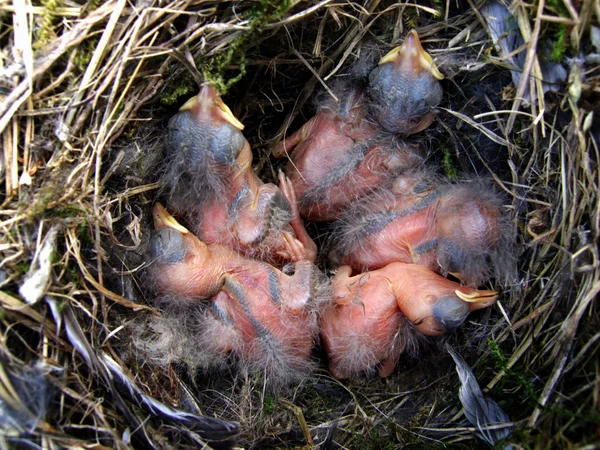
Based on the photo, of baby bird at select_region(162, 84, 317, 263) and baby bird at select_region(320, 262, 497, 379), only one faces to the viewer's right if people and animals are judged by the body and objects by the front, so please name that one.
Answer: baby bird at select_region(320, 262, 497, 379)

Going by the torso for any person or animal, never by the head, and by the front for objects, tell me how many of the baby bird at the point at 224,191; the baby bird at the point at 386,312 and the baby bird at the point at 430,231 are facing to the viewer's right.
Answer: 2

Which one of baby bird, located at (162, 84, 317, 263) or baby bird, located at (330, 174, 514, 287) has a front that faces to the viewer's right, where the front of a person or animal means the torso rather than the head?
baby bird, located at (330, 174, 514, 287)

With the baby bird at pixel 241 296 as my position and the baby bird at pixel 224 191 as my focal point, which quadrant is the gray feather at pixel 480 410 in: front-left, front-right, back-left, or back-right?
back-right

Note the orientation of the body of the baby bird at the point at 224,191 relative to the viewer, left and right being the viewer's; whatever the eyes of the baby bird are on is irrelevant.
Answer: facing away from the viewer and to the left of the viewer

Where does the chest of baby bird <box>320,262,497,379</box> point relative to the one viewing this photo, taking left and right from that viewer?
facing to the right of the viewer

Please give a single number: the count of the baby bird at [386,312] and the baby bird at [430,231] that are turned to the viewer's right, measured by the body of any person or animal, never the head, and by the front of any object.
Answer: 2

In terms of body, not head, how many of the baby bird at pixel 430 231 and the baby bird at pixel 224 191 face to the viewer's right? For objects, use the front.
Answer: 1

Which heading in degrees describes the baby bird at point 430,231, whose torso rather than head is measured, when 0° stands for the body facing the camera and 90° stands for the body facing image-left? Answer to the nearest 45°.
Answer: approximately 270°
